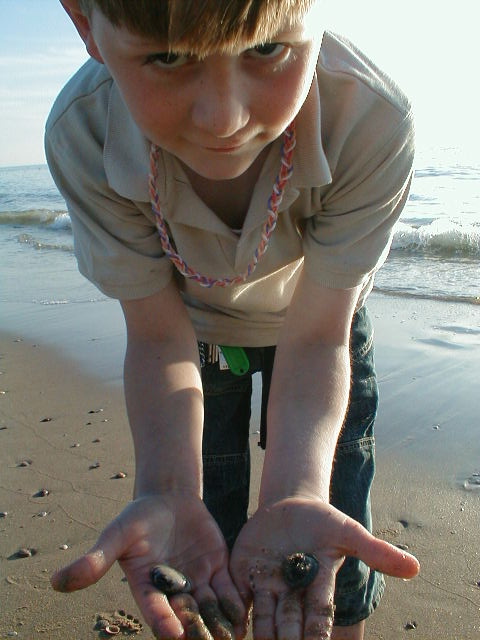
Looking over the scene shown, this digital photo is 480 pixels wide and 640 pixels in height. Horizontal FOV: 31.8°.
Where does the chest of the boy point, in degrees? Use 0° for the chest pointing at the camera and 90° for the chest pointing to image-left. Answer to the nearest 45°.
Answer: approximately 0°
